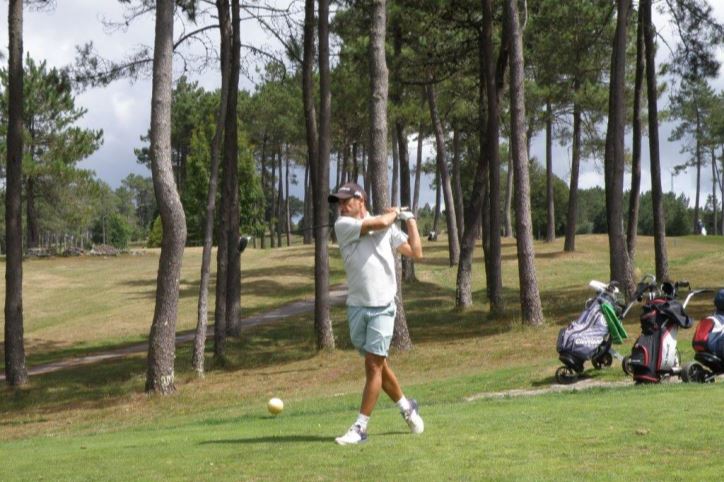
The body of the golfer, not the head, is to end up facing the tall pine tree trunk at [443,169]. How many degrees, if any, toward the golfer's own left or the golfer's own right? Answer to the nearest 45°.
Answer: approximately 135° to the golfer's own right

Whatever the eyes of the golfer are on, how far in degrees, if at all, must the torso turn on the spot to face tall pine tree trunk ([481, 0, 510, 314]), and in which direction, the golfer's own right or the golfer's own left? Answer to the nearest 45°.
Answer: approximately 135° to the golfer's own right

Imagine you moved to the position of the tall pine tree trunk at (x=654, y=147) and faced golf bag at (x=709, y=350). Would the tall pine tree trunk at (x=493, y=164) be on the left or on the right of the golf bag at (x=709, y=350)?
right

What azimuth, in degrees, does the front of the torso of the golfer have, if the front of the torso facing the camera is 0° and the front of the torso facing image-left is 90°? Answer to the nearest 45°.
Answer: approximately 45°

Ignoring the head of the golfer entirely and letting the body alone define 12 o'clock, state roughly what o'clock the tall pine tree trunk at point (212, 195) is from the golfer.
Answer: The tall pine tree trunk is roughly at 4 o'clock from the golfer.

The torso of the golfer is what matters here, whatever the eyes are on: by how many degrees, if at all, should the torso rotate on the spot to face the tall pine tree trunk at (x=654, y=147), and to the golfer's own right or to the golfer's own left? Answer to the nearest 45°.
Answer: approximately 180°

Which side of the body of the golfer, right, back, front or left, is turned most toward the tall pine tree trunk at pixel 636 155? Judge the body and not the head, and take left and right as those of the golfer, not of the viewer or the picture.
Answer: back
